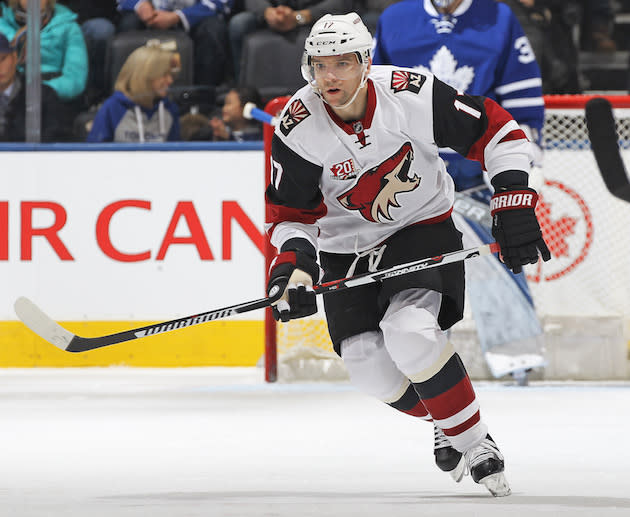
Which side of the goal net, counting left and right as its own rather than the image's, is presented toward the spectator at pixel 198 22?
back

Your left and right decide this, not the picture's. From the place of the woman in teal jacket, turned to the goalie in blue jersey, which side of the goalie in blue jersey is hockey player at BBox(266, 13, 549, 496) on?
right

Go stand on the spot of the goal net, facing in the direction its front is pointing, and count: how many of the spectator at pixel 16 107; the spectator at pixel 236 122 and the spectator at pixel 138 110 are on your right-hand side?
3

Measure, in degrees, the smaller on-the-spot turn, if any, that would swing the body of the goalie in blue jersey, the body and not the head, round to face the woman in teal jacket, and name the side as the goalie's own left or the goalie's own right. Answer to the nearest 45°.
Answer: approximately 135° to the goalie's own right

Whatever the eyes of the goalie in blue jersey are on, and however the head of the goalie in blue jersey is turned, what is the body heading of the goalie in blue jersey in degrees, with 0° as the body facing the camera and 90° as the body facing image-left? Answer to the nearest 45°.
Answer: approximately 0°

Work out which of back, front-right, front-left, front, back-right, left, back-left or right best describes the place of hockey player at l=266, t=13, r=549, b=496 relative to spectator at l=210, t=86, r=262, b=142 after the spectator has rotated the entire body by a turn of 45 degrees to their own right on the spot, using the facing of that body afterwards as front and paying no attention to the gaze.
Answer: left

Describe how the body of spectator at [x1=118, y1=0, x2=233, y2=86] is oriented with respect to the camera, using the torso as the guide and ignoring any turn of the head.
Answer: toward the camera

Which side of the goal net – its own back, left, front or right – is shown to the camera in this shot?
front

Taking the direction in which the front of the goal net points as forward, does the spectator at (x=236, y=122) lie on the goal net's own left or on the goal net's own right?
on the goal net's own right

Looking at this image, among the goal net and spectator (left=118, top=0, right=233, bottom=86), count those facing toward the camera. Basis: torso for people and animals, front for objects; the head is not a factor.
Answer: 2

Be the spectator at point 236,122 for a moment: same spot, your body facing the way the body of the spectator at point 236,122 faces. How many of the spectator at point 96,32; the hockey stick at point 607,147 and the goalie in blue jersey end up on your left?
2
